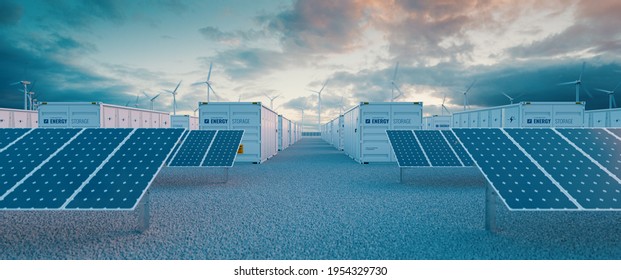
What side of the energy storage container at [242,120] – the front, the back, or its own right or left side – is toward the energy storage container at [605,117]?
left

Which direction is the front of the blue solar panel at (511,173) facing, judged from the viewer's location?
facing the viewer

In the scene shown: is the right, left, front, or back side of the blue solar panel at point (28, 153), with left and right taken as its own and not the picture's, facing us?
front

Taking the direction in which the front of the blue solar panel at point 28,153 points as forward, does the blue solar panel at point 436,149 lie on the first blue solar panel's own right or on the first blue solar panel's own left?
on the first blue solar panel's own left

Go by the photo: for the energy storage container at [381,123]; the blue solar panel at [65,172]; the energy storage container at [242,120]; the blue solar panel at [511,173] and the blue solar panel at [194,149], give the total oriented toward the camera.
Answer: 5

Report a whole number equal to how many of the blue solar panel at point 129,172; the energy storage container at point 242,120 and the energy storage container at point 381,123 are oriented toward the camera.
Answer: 3

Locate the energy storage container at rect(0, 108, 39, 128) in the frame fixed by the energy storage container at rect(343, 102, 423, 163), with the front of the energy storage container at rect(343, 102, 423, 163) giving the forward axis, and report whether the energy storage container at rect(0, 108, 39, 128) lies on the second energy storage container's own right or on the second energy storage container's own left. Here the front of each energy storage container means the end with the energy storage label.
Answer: on the second energy storage container's own right

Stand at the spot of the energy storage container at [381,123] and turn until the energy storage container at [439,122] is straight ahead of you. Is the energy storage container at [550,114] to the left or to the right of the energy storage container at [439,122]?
right

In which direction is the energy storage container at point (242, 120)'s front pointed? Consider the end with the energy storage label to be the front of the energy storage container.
toward the camera

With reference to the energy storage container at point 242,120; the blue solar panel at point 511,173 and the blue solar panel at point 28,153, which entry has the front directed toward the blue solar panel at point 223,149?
the energy storage container
